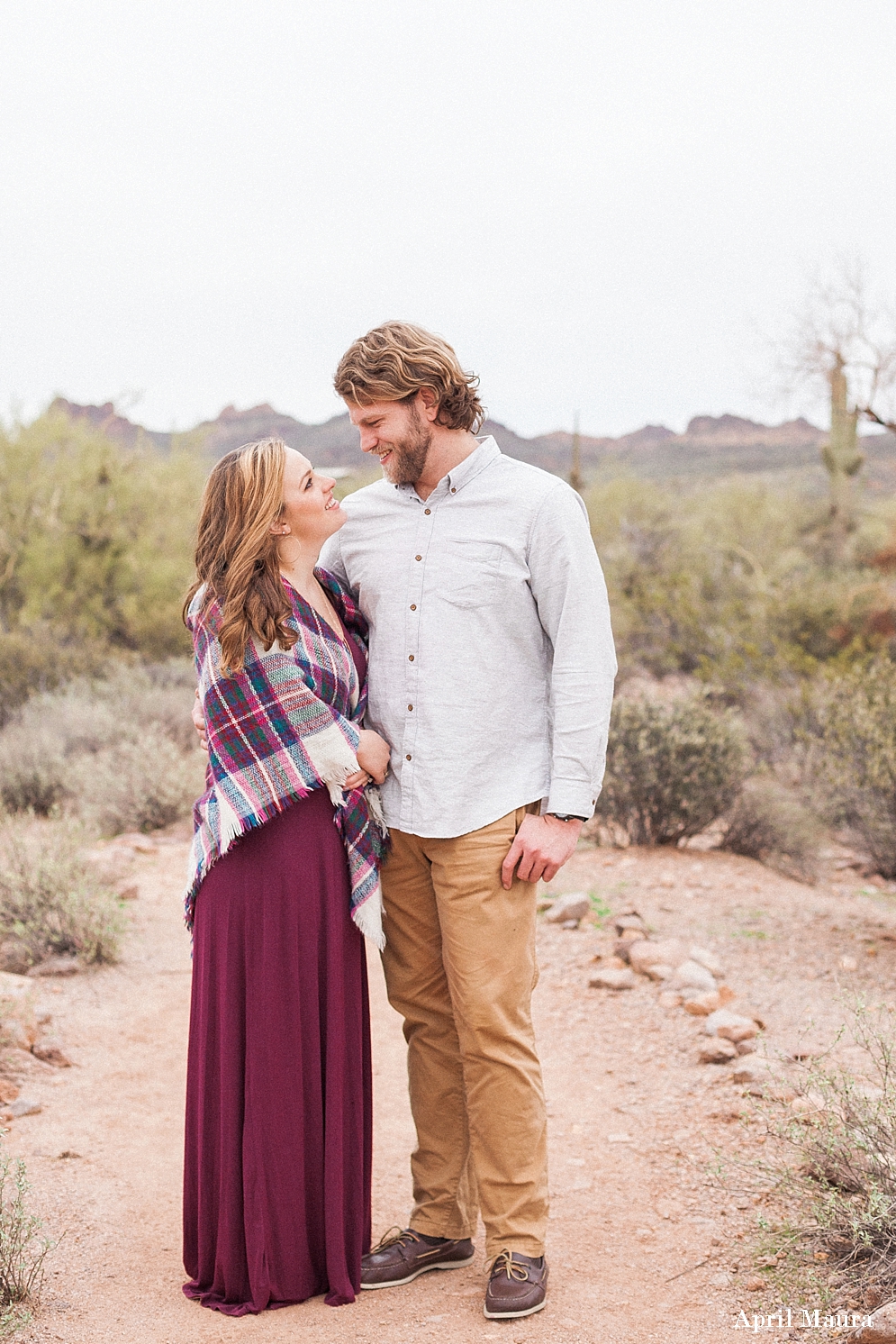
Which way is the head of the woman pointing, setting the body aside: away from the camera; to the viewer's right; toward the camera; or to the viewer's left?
to the viewer's right

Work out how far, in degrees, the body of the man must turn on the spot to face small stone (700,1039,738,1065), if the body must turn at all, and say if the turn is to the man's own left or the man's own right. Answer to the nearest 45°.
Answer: approximately 180°

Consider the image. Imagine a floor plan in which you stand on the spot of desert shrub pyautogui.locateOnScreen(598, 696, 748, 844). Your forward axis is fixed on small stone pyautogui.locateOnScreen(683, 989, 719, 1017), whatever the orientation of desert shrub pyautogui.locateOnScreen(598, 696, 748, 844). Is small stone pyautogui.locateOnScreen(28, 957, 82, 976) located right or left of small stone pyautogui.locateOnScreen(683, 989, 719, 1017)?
right

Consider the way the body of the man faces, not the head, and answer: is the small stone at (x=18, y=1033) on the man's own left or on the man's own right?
on the man's own right

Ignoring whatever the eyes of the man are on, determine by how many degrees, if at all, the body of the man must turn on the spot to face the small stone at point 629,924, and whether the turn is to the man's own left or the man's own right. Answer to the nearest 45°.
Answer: approximately 135° to the man's own right

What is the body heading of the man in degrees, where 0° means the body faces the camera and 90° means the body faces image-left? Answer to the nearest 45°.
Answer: approximately 45°

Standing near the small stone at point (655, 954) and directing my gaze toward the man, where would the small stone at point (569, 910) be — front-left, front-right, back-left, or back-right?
back-right

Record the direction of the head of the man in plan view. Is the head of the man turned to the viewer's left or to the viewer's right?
to the viewer's left

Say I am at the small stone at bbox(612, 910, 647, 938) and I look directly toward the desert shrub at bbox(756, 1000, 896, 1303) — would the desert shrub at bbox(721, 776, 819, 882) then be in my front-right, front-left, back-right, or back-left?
back-left

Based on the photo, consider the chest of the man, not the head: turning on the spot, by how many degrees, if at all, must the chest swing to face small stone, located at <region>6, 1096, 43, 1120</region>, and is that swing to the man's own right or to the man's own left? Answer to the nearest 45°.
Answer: approximately 90° to the man's own right
